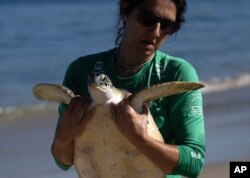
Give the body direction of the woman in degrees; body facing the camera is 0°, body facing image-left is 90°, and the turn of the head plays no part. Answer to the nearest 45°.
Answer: approximately 0°
